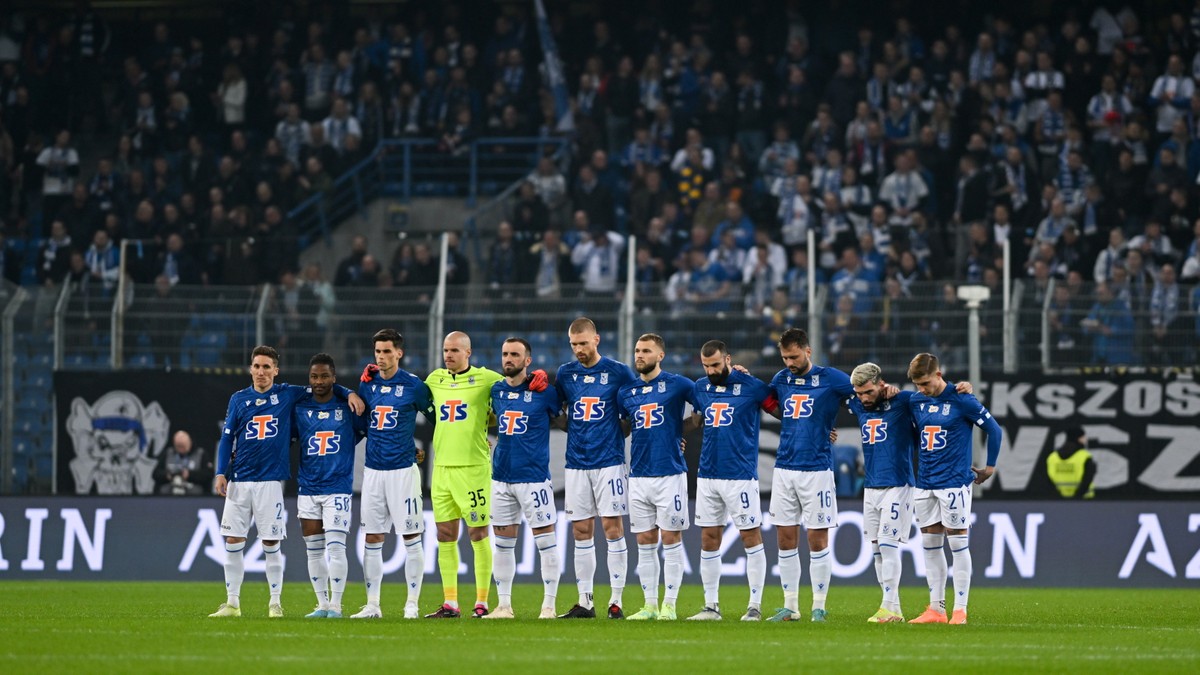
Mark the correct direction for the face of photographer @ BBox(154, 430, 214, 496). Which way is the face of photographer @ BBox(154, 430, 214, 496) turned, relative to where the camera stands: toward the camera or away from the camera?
toward the camera

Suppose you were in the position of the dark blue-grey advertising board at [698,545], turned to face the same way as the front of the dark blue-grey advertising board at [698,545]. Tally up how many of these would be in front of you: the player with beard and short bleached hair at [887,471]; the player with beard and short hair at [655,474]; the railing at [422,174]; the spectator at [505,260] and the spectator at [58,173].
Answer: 2

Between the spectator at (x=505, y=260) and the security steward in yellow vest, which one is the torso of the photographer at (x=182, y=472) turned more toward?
the security steward in yellow vest

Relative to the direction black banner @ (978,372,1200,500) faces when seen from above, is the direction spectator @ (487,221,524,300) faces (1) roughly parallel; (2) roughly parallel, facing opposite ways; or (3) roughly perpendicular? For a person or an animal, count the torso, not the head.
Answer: roughly parallel

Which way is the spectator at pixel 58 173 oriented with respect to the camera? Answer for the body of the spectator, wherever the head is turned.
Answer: toward the camera

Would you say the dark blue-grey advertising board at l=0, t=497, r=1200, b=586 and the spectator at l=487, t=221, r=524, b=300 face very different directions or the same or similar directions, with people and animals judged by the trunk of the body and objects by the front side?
same or similar directions

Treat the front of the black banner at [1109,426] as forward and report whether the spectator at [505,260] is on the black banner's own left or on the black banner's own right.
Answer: on the black banner's own right

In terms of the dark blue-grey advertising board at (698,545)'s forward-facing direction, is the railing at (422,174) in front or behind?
behind

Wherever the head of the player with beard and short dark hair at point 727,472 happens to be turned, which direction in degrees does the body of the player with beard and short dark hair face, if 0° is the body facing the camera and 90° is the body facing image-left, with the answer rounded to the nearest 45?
approximately 45°

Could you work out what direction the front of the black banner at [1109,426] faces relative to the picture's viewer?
facing the viewer
